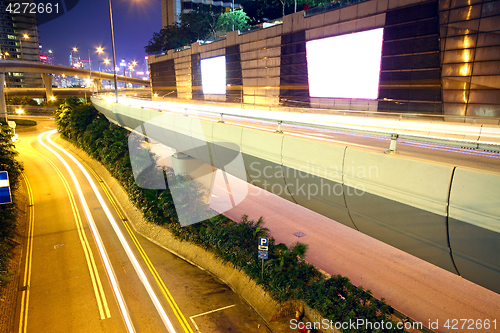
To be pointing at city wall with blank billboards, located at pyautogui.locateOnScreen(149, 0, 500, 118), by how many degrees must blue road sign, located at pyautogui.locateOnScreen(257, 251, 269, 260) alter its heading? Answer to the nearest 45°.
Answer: approximately 135° to its left

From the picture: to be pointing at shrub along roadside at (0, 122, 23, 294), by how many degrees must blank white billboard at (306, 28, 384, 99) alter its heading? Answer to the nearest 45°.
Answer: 0° — it already faces it

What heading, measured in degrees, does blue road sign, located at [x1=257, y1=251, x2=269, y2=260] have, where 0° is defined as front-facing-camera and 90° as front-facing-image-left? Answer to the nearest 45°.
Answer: approximately 0°

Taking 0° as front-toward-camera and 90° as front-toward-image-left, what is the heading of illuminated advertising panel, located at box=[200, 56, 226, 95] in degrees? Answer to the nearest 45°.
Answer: approximately 45°

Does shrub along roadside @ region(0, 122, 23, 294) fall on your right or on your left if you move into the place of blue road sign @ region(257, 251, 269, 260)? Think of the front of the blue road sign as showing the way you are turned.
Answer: on your right

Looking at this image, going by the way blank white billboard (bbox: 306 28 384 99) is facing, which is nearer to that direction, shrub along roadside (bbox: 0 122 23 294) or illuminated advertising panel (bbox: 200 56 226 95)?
the shrub along roadside

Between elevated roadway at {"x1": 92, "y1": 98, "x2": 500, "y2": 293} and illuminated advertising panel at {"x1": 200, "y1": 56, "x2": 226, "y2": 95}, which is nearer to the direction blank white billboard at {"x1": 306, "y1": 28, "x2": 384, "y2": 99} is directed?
the elevated roadway

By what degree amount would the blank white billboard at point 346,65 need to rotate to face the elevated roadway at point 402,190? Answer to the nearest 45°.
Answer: approximately 45° to its left
